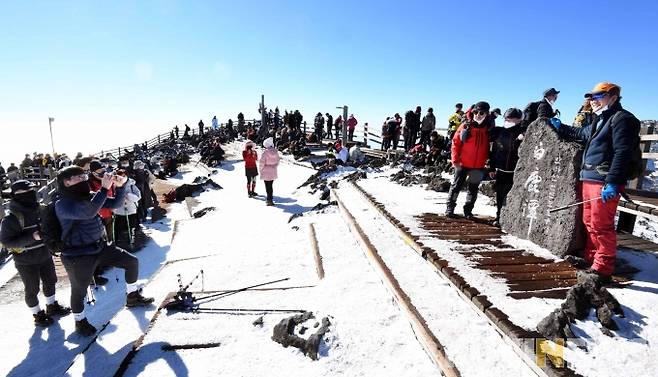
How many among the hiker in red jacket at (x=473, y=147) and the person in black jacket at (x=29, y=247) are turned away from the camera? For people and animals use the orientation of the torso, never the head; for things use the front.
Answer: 0

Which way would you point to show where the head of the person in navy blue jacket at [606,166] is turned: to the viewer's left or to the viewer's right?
to the viewer's left

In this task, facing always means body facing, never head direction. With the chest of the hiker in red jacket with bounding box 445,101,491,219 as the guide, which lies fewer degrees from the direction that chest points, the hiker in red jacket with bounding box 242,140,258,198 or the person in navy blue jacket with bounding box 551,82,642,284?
the person in navy blue jacket

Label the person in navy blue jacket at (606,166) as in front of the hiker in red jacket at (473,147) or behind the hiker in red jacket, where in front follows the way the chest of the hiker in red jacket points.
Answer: in front

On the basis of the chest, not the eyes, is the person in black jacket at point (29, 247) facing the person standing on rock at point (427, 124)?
no

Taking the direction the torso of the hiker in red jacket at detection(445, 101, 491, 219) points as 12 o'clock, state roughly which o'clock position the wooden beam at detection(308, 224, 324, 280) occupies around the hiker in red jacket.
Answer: The wooden beam is roughly at 2 o'clock from the hiker in red jacket.

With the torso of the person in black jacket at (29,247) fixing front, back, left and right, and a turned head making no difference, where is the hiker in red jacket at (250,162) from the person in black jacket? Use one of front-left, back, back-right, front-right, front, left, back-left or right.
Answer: left

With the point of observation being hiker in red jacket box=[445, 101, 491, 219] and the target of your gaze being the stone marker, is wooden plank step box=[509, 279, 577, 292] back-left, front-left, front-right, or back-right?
front-right

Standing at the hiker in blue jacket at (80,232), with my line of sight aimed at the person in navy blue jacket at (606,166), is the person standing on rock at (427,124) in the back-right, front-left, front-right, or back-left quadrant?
front-left

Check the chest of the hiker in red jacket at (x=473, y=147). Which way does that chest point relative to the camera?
toward the camera

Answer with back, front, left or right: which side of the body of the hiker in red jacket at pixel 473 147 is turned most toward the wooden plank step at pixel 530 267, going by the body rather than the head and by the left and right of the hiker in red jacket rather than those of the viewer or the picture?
front

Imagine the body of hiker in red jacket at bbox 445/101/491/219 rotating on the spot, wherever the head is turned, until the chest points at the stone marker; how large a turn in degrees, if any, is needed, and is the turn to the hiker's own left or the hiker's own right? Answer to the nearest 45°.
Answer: approximately 45° to the hiker's own left

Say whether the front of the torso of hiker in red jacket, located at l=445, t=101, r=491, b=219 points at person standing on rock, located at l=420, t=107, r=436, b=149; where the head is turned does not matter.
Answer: no

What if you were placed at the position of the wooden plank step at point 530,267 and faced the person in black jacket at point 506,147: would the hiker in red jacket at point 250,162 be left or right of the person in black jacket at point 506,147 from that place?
left

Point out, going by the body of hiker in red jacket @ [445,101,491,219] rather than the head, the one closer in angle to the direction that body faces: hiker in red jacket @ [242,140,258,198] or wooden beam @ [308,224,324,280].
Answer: the wooden beam

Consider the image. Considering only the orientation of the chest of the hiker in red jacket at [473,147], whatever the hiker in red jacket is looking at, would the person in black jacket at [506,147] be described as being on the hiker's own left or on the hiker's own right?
on the hiker's own left
